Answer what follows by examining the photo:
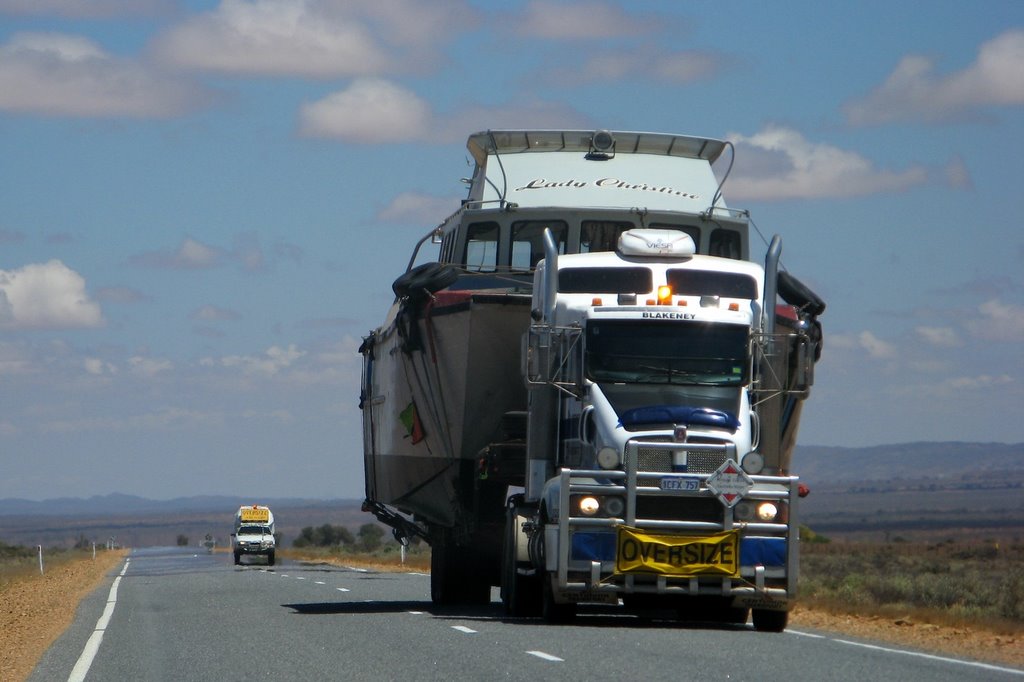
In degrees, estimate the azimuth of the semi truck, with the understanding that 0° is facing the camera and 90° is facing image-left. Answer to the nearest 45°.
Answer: approximately 0°

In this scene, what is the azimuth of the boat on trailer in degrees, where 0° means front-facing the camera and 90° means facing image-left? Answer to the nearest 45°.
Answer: approximately 0°
